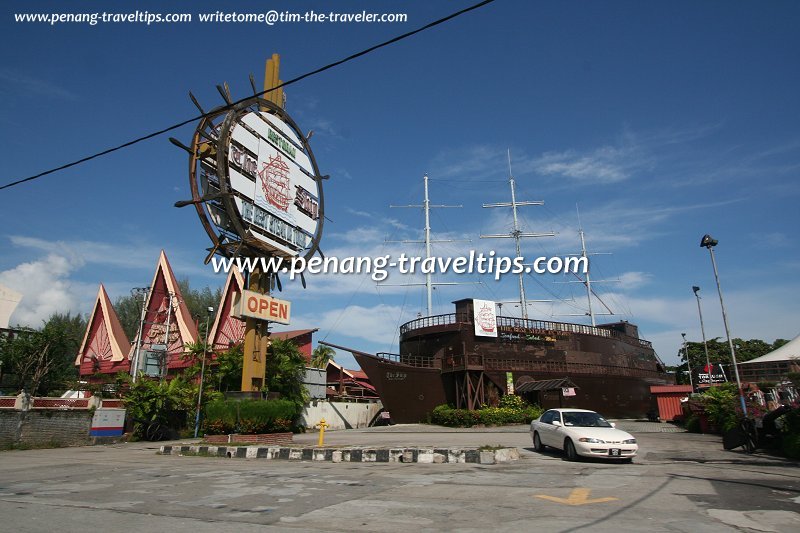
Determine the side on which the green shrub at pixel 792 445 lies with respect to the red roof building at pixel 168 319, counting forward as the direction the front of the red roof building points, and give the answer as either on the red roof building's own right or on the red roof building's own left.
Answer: on the red roof building's own left

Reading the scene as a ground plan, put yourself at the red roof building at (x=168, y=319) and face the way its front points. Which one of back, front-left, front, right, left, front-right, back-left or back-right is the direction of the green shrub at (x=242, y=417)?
front-left

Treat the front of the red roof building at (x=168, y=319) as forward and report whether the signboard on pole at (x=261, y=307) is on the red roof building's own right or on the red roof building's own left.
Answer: on the red roof building's own left

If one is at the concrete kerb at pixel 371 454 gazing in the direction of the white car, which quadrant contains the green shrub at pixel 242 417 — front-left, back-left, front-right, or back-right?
back-left

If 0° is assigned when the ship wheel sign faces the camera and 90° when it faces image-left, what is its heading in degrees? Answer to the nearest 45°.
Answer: approximately 315°

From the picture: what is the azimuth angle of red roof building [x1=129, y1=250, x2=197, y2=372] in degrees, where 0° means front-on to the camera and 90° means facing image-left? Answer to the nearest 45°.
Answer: approximately 45°

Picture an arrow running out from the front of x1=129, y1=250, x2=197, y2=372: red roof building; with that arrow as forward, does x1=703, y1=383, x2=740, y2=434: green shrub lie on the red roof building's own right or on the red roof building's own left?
on the red roof building's own left

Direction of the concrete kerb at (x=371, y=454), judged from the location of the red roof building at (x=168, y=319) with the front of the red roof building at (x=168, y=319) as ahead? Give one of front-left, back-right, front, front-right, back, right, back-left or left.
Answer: front-left

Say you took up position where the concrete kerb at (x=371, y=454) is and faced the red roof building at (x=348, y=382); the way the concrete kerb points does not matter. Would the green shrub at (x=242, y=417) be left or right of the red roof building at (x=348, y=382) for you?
left

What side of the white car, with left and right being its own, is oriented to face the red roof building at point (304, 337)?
back

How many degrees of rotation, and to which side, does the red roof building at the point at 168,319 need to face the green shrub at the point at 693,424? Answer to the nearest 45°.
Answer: approximately 90° to its left
